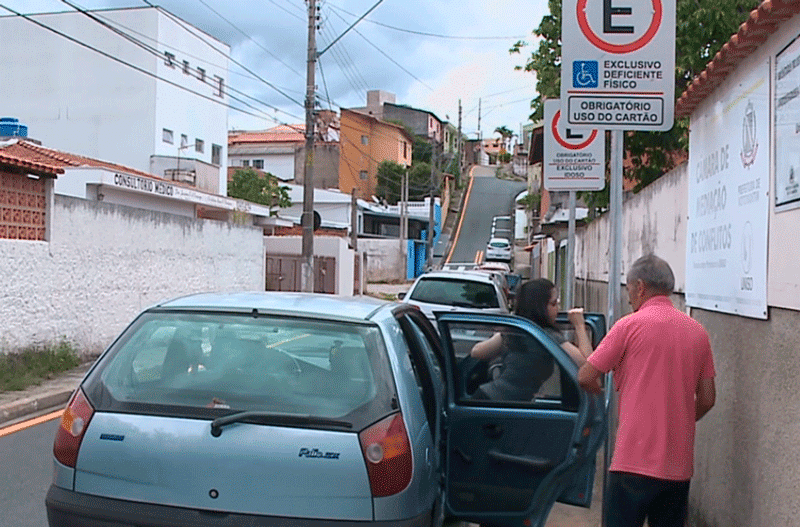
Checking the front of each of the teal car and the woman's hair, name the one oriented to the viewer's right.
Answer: the woman's hair

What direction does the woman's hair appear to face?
to the viewer's right

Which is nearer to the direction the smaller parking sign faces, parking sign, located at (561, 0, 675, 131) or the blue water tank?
the parking sign

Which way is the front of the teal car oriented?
away from the camera

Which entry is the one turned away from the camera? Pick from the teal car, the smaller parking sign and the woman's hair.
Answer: the teal car

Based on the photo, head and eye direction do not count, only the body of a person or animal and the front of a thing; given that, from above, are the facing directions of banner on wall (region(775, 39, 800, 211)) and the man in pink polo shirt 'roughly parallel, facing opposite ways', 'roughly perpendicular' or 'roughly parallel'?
roughly perpendicular

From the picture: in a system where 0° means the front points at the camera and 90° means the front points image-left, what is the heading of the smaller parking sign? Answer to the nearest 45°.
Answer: approximately 0°

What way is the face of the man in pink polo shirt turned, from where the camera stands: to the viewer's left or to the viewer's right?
to the viewer's left
